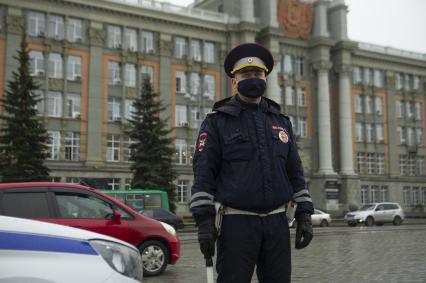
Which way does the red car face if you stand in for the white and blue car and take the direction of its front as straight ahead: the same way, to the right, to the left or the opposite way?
the same way

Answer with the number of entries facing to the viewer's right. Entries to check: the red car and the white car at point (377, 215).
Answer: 1

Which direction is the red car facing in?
to the viewer's right

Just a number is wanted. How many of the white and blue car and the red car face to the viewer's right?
2

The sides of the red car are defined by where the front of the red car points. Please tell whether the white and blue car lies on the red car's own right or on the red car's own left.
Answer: on the red car's own right

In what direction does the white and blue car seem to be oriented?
to the viewer's right

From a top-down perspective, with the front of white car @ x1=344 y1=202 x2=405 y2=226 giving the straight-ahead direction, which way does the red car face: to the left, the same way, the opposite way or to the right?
the opposite way

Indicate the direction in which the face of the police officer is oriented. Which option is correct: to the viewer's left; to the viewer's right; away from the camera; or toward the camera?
toward the camera

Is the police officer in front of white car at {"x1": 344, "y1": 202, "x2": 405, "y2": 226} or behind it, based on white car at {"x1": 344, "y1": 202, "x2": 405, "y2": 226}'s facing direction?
in front

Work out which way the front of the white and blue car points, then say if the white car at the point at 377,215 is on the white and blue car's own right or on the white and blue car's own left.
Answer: on the white and blue car's own left

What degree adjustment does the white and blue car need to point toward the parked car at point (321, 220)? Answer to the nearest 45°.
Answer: approximately 45° to its left

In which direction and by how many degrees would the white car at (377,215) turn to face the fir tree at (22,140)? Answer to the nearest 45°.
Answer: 0° — it already faces it

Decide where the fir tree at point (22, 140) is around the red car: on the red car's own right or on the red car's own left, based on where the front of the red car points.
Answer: on the red car's own left

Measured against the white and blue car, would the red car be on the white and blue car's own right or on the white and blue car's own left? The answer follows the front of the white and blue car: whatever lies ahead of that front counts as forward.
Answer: on the white and blue car's own left

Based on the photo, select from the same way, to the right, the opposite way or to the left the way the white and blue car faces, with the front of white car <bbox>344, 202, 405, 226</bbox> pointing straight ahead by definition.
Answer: the opposite way
